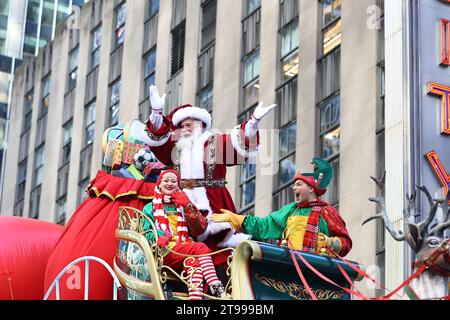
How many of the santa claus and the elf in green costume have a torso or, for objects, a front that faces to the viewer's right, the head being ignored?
0

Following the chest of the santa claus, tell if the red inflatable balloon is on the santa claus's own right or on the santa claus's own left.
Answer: on the santa claus's own right

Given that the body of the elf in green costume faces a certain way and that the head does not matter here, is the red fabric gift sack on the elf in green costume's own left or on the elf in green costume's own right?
on the elf in green costume's own right

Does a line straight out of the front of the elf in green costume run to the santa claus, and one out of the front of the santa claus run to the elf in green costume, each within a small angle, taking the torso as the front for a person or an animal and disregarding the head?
no

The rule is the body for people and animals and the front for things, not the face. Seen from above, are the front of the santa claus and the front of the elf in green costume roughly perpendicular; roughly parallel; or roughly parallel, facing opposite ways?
roughly parallel

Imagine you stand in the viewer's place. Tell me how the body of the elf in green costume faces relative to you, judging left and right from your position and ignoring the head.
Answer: facing the viewer and to the left of the viewer
